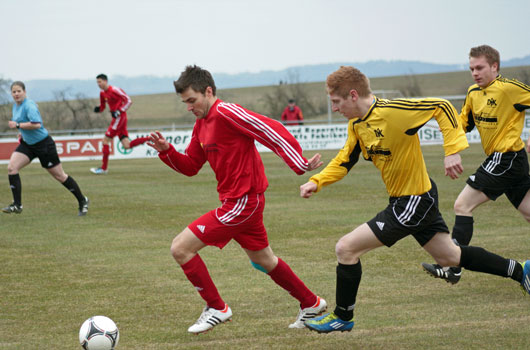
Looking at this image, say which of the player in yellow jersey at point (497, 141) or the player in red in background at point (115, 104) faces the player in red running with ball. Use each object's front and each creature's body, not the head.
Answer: the player in yellow jersey

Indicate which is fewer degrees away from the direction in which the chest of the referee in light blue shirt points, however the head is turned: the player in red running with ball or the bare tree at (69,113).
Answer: the player in red running with ball

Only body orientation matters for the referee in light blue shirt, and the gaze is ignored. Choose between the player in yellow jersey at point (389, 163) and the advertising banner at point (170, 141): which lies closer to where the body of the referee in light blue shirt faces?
the player in yellow jersey

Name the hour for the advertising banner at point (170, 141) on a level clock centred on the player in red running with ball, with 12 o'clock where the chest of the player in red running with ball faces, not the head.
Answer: The advertising banner is roughly at 3 o'clock from the player in red running with ball.

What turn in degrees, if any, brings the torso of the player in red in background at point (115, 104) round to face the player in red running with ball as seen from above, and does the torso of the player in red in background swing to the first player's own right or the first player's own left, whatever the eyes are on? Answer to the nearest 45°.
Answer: approximately 90° to the first player's own left

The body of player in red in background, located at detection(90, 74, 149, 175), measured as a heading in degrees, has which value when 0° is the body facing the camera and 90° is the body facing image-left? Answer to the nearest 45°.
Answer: approximately 90°

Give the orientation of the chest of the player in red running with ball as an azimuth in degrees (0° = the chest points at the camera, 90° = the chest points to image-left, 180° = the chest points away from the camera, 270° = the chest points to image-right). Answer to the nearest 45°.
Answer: approximately 90°
